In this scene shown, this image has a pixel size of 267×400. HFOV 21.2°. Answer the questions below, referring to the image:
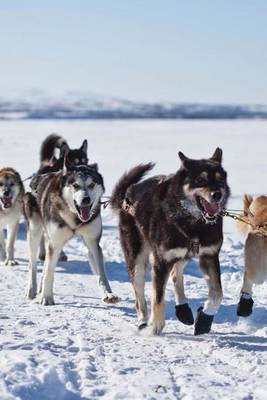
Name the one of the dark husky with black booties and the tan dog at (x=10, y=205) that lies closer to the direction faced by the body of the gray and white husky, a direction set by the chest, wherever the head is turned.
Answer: the dark husky with black booties

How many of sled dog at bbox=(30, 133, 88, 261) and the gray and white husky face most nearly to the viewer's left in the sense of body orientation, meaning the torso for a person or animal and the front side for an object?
0

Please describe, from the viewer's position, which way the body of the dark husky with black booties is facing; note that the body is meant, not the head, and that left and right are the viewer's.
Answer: facing the viewer and to the right of the viewer

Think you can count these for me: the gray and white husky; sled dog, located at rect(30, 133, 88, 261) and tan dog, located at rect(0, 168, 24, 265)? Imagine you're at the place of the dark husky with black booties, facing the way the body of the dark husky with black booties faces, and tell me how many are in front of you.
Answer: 0

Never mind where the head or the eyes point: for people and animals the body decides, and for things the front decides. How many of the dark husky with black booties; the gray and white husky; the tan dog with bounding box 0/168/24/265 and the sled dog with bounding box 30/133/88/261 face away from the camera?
0

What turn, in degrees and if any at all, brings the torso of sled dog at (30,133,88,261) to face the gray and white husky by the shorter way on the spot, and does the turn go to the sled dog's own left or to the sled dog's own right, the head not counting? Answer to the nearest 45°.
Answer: approximately 45° to the sled dog's own right

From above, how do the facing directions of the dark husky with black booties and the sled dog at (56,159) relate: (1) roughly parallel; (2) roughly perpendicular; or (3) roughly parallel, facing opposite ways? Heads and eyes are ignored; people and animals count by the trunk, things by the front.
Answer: roughly parallel

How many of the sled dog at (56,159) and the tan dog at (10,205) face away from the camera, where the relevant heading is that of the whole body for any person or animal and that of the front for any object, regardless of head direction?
0

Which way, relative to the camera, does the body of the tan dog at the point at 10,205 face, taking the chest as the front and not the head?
toward the camera

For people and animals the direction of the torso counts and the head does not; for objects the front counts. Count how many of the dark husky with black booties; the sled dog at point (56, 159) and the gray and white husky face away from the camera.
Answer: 0

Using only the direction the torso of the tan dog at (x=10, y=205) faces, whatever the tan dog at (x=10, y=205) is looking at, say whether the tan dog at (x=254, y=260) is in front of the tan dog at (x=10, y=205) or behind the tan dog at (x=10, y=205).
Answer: in front
